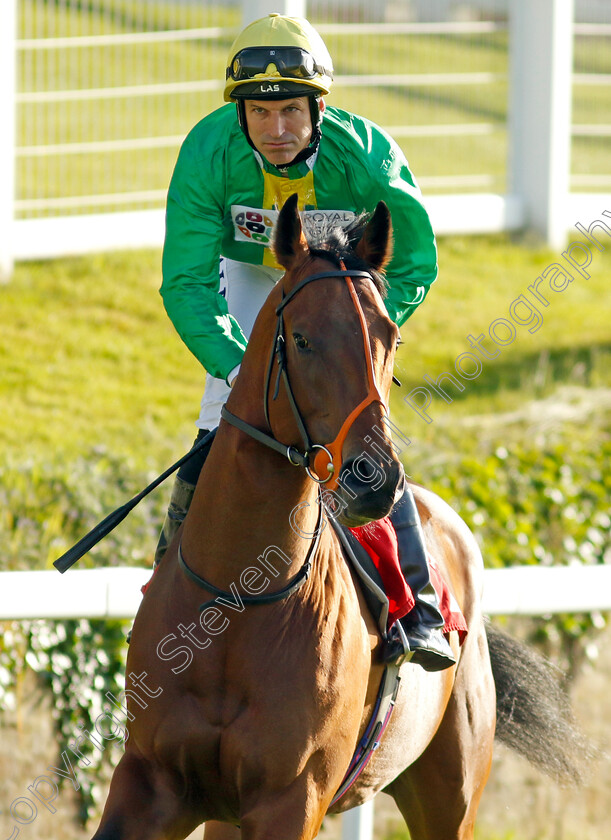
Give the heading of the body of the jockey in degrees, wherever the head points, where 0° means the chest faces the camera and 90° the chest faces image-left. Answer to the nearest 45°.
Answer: approximately 0°

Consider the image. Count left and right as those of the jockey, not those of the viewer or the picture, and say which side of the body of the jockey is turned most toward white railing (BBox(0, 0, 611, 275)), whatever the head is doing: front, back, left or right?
back

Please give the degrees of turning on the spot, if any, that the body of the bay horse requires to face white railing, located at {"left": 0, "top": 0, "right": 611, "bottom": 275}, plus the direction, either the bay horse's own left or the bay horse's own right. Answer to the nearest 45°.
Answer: approximately 135° to the bay horse's own right

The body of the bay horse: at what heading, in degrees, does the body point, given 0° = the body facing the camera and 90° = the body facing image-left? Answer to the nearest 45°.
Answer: approximately 45°
